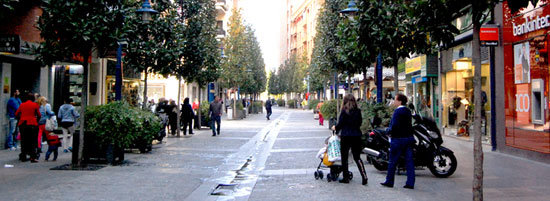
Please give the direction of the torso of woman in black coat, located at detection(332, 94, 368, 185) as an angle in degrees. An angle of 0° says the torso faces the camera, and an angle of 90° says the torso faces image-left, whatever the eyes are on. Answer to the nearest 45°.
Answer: approximately 135°

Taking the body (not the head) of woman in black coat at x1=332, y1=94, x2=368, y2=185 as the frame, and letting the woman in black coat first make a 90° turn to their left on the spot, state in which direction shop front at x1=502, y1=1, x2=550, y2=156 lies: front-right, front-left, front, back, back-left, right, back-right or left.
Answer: back

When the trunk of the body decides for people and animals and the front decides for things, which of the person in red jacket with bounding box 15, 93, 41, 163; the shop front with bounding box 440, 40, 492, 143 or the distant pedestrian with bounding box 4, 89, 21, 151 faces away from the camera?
the person in red jacket

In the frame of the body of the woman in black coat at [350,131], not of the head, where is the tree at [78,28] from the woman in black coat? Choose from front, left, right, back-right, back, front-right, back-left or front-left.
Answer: front-left

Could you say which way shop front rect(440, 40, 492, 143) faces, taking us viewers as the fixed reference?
facing the viewer and to the left of the viewer
